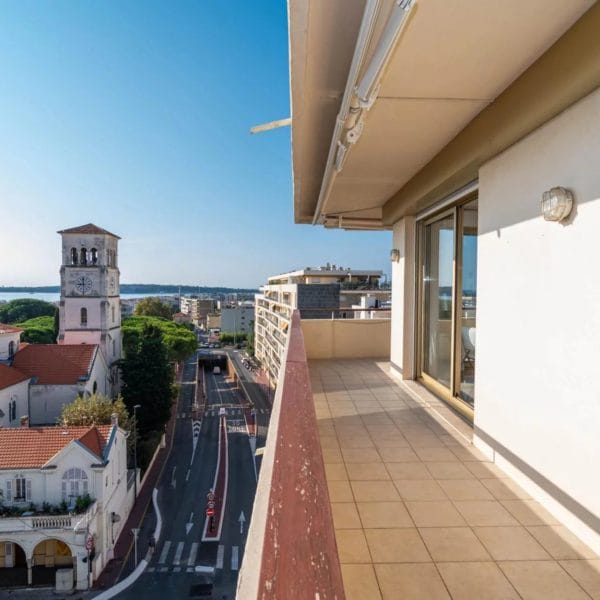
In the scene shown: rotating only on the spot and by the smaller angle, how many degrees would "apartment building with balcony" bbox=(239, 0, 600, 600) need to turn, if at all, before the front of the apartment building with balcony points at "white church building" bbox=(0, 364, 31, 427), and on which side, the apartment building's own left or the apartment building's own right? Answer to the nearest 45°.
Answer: approximately 45° to the apartment building's own right

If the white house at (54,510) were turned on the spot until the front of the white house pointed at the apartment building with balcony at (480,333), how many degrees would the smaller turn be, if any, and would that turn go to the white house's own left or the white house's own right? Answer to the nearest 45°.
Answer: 0° — it already faces it

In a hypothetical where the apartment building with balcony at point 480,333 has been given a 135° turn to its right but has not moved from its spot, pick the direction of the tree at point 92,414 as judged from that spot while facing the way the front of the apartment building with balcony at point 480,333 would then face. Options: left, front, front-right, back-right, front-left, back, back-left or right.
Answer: left

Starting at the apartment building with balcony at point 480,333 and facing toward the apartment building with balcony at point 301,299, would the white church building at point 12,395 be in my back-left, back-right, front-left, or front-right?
front-left

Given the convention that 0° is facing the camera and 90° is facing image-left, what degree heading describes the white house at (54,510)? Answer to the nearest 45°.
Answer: approximately 0°

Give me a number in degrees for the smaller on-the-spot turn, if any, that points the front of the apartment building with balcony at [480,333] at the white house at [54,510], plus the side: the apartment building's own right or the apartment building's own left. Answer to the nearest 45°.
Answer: approximately 45° to the apartment building's own right

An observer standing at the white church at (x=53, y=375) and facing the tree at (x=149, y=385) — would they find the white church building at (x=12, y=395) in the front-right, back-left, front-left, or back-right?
back-right

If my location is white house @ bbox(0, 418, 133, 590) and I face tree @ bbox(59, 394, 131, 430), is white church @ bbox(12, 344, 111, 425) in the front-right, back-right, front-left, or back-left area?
front-left

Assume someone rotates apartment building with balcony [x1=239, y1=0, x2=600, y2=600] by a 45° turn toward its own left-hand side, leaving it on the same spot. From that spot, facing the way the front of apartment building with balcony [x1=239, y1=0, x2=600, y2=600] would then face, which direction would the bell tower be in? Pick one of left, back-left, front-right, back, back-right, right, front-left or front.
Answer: right

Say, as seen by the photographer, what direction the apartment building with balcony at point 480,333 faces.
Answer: facing to the left of the viewer

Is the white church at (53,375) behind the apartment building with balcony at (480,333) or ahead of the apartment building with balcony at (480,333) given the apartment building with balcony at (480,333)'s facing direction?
ahead
